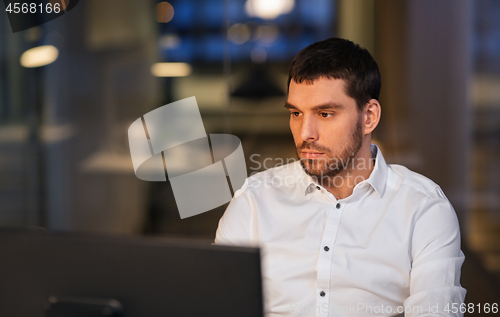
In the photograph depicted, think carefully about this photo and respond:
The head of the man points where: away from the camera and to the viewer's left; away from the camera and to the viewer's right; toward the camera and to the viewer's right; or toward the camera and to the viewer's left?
toward the camera and to the viewer's left

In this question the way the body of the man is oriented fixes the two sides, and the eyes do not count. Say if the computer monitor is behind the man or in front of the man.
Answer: in front

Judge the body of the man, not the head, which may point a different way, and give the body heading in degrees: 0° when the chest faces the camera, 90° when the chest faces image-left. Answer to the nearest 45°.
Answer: approximately 45°
